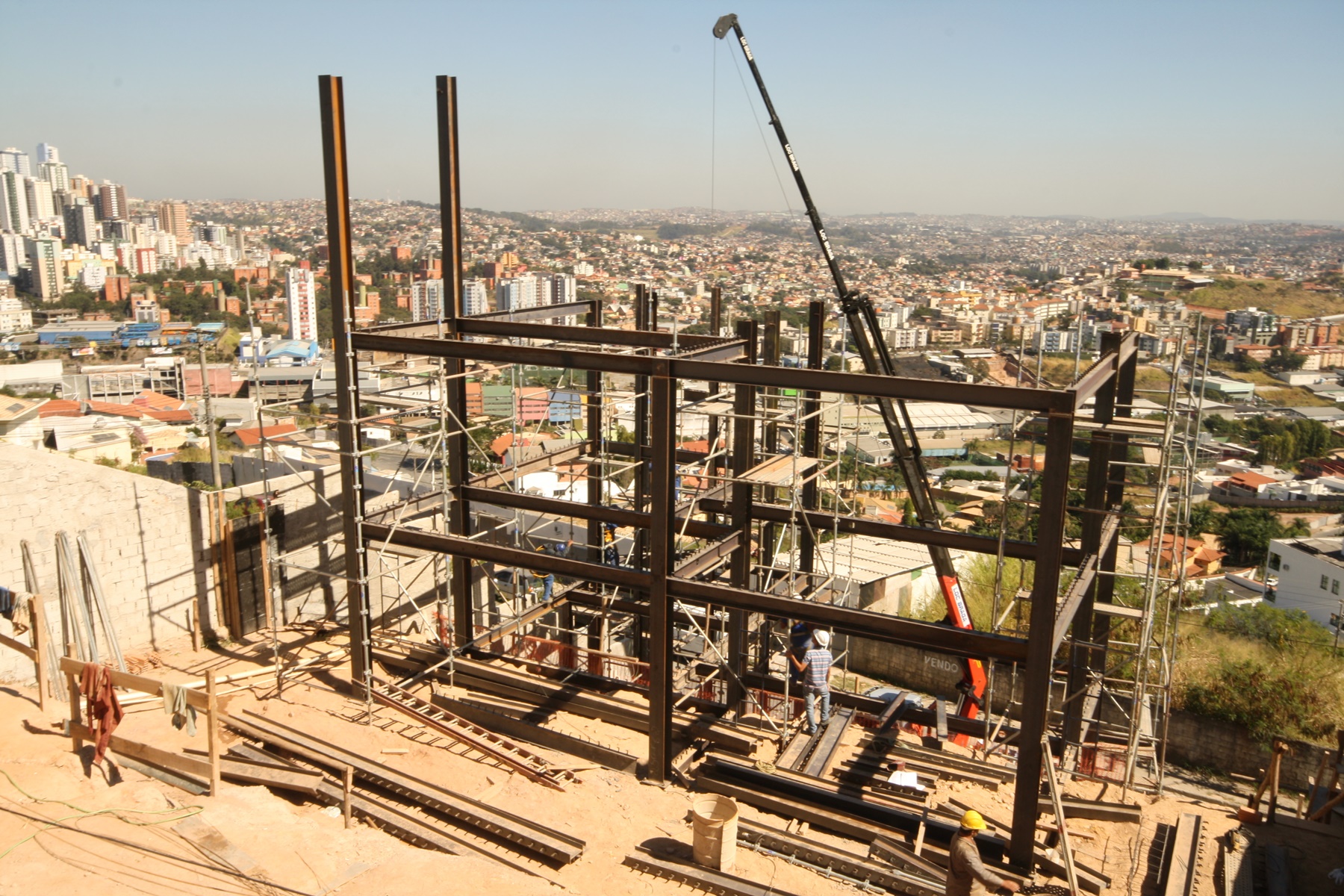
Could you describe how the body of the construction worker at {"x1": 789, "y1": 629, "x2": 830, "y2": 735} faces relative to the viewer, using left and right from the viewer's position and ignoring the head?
facing away from the viewer and to the left of the viewer

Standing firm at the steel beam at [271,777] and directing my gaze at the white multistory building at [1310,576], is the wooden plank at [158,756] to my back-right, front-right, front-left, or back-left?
back-left

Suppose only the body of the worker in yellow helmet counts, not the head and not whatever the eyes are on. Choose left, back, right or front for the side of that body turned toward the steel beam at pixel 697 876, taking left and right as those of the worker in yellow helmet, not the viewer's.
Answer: back

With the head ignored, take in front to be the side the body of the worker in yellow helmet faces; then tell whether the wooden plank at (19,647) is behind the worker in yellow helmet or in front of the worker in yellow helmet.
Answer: behind

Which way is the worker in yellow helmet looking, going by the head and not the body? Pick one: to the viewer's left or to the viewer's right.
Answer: to the viewer's right

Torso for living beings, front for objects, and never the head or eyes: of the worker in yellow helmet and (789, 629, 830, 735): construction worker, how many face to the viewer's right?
1

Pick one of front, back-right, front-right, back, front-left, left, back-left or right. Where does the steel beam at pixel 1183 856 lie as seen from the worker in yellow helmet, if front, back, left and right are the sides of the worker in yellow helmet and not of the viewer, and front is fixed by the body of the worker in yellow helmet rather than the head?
front-left

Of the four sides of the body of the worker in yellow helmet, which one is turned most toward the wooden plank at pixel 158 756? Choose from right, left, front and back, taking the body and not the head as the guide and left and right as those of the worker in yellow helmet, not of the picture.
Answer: back

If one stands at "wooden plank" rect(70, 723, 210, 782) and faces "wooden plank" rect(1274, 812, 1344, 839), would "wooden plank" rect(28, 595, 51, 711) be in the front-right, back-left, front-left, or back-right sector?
back-left

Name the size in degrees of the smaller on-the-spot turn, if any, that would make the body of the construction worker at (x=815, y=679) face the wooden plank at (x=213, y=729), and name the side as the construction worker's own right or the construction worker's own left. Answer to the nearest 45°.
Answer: approximately 90° to the construction worker's own left

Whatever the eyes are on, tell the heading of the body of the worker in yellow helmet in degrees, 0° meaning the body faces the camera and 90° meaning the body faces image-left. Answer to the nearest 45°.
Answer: approximately 270°

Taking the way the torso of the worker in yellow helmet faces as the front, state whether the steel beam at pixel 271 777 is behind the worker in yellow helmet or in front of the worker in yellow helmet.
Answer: behind

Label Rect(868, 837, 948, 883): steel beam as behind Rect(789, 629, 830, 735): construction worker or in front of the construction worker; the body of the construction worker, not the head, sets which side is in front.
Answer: behind

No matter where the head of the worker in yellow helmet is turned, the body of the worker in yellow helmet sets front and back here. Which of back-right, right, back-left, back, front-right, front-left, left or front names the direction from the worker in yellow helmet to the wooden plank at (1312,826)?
front-left

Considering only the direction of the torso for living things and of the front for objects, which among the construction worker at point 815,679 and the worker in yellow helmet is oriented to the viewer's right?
the worker in yellow helmet

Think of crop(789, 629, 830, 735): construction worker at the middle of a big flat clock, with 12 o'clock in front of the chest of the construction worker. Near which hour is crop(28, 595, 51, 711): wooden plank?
The wooden plank is roughly at 10 o'clock from the construction worker.
